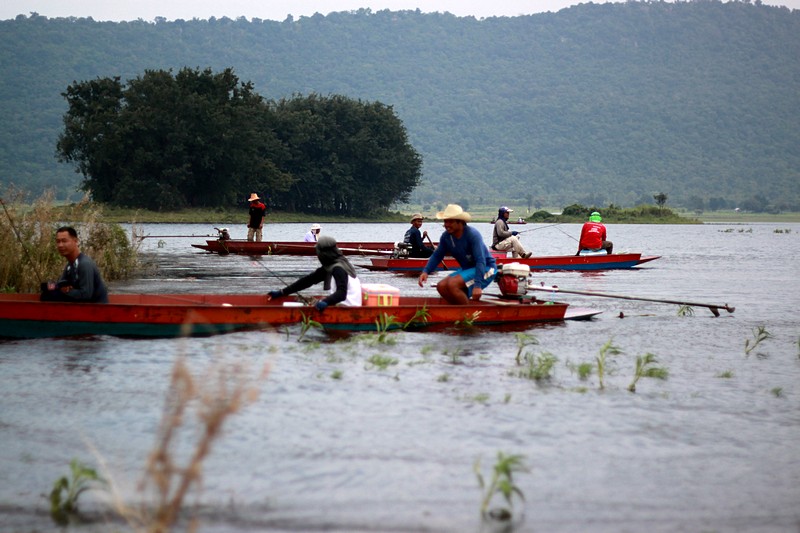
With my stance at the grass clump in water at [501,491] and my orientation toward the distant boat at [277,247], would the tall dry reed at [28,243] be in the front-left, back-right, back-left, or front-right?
front-left

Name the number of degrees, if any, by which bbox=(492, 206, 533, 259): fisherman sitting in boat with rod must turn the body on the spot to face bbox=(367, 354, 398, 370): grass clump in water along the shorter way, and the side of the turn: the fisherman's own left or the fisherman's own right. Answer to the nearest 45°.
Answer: approximately 90° to the fisherman's own right

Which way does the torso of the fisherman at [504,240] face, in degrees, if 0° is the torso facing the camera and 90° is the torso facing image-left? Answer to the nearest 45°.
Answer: approximately 270°

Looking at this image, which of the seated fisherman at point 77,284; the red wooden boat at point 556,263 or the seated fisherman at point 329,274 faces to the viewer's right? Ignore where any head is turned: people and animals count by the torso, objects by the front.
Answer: the red wooden boat

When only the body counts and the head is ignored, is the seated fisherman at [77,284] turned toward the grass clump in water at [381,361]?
no

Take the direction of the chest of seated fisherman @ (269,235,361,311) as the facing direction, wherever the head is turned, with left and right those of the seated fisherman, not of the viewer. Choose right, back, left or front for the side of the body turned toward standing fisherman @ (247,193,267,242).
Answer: right

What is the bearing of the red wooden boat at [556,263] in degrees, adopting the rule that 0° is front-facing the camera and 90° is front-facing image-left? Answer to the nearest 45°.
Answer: approximately 270°

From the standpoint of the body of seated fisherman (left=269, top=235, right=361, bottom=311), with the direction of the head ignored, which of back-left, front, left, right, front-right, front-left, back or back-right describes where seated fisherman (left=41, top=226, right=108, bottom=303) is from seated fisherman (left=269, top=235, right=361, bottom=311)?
front

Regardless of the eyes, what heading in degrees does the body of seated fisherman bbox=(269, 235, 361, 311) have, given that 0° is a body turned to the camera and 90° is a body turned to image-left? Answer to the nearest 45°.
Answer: approximately 90°
